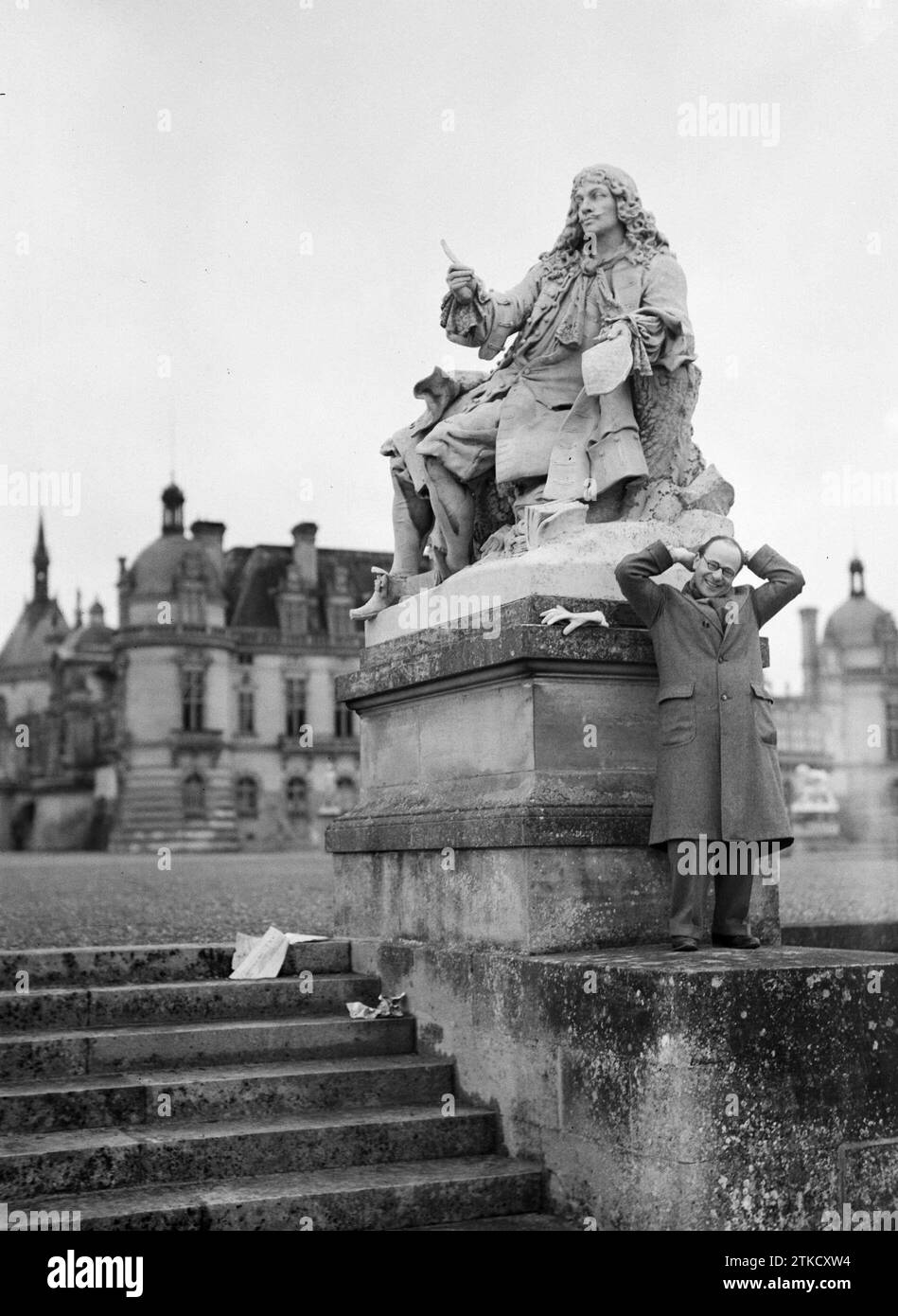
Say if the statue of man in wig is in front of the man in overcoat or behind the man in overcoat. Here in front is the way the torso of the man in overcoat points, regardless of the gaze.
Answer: behind

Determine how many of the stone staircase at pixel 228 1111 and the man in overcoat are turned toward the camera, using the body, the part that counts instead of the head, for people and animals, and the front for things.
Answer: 2

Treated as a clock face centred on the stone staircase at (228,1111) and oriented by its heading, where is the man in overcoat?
The man in overcoat is roughly at 9 o'clock from the stone staircase.

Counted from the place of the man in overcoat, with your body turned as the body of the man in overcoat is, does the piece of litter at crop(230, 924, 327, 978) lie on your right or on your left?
on your right
